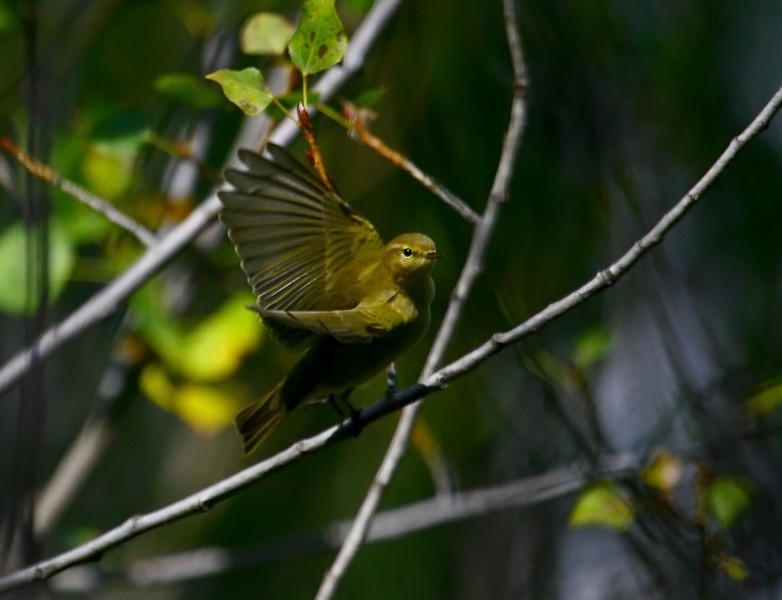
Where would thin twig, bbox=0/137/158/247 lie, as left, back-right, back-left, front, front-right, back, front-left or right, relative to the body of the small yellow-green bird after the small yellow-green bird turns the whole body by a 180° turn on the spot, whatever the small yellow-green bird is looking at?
front-right

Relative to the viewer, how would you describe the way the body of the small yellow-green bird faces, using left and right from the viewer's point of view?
facing to the right of the viewer

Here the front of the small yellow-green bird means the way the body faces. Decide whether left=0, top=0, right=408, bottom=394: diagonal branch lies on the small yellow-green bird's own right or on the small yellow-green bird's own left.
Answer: on the small yellow-green bird's own left

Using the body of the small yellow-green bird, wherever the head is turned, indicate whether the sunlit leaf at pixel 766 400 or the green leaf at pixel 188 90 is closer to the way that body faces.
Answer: the sunlit leaf

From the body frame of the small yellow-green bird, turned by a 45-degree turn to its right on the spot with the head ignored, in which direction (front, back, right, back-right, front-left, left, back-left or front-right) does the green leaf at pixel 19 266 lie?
back

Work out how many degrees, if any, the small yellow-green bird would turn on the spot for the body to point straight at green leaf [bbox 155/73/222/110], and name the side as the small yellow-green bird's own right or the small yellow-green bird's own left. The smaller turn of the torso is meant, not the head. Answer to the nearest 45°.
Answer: approximately 90° to the small yellow-green bird's own left
